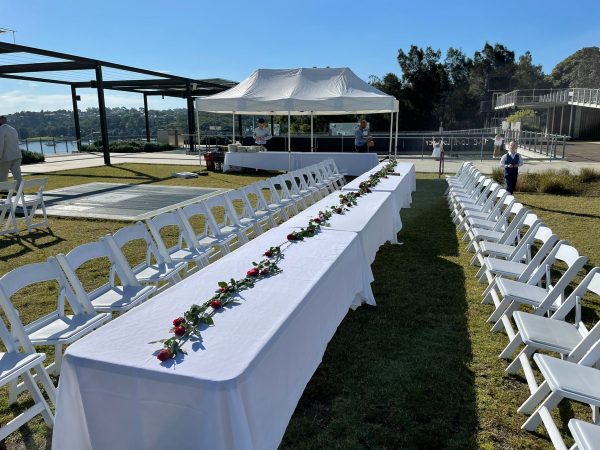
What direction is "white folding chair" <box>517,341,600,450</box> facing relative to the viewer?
to the viewer's left

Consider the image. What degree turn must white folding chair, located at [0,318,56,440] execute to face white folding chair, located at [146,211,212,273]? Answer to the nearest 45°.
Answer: approximately 90° to its left

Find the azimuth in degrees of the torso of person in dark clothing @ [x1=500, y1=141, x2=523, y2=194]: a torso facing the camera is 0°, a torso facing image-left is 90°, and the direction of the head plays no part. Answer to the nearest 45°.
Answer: approximately 0°

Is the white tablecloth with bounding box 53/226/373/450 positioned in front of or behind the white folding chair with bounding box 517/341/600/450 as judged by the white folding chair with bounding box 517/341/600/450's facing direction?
in front

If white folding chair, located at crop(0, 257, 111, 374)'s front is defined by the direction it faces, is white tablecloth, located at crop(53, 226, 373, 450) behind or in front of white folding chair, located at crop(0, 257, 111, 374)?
in front

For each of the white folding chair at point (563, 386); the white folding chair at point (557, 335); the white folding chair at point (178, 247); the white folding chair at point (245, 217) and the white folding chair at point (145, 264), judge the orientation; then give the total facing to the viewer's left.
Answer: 2

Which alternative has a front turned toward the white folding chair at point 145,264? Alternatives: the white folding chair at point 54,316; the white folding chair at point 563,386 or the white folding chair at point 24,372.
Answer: the white folding chair at point 563,386

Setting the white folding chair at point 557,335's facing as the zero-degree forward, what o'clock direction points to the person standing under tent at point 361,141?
The person standing under tent is roughly at 2 o'clock from the white folding chair.

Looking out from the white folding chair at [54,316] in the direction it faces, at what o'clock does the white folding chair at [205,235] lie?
the white folding chair at [205,235] is roughly at 9 o'clock from the white folding chair at [54,316].

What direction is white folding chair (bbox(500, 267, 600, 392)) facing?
to the viewer's left
